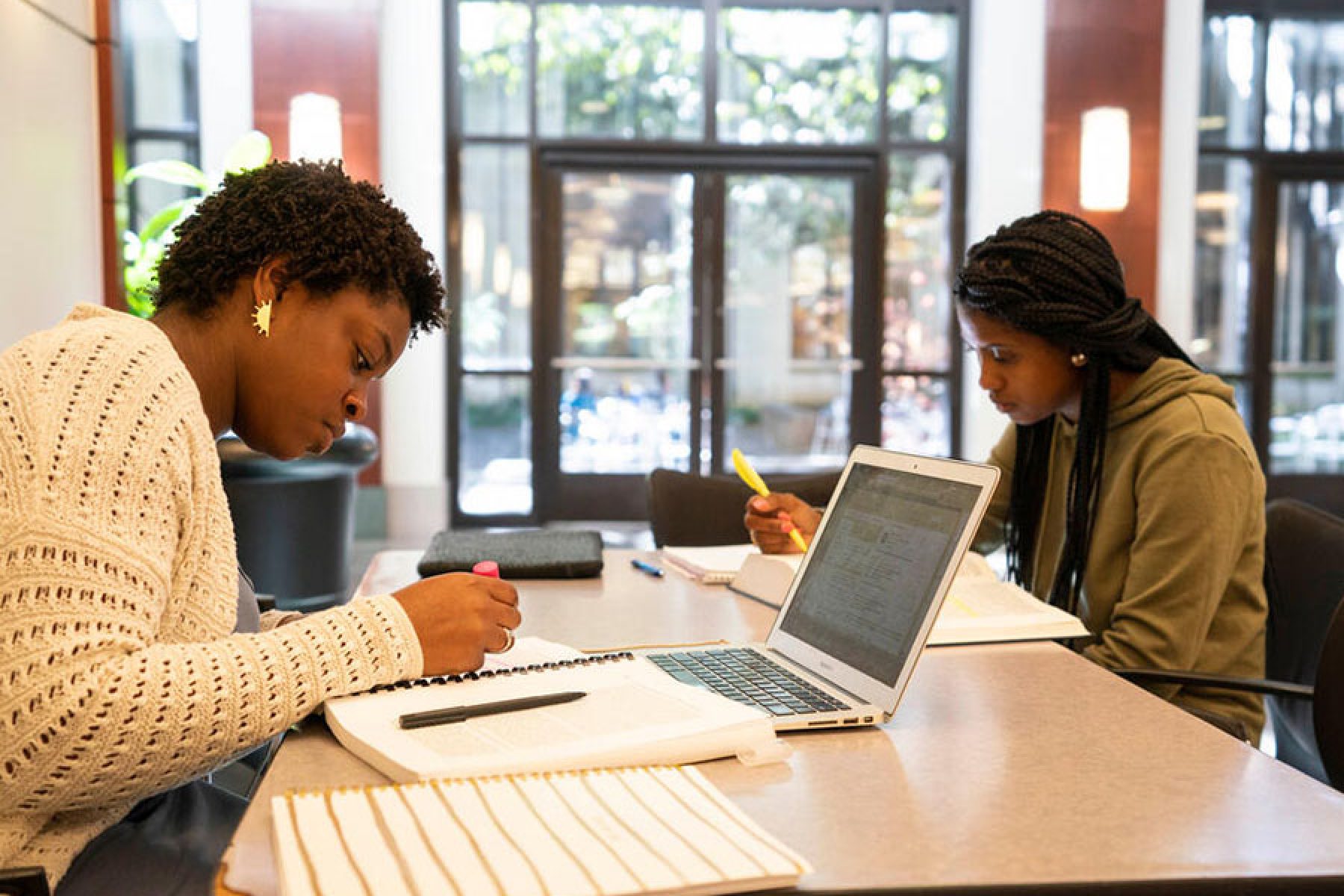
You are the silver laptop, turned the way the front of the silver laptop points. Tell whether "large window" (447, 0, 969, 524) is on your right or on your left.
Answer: on your right

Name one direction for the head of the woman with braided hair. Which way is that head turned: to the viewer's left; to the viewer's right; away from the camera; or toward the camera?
to the viewer's left

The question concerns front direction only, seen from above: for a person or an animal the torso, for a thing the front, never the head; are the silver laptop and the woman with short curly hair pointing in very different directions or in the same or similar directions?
very different directions

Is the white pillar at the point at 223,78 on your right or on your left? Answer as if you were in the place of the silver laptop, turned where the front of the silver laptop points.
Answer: on your right

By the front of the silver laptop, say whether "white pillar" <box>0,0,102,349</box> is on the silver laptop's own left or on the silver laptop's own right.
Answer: on the silver laptop's own right

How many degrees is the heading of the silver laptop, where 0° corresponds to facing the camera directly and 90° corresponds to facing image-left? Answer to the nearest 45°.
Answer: approximately 45°

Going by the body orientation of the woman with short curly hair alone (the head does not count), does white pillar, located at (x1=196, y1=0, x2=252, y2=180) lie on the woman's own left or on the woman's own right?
on the woman's own left

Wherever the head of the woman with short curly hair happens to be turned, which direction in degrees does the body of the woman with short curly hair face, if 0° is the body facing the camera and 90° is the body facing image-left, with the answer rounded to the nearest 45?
approximately 270°

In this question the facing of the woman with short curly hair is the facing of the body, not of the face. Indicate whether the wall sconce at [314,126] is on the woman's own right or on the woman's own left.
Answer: on the woman's own left
